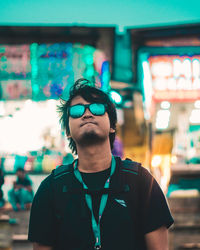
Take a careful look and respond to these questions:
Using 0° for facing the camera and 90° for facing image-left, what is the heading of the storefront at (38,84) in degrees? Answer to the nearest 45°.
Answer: approximately 0°

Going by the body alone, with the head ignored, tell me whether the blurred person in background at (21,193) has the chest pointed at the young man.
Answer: yes

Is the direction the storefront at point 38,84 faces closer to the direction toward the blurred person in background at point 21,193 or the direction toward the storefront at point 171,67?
the blurred person in background
